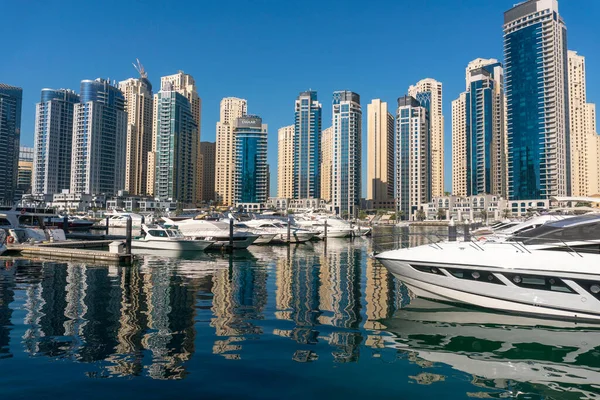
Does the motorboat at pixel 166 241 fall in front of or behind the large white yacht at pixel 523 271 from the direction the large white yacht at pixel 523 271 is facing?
in front

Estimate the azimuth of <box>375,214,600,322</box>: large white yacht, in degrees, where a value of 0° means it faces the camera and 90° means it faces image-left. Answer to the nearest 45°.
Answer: approximately 90°

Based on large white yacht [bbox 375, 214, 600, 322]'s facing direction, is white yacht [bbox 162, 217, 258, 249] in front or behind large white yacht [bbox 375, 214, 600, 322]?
in front
